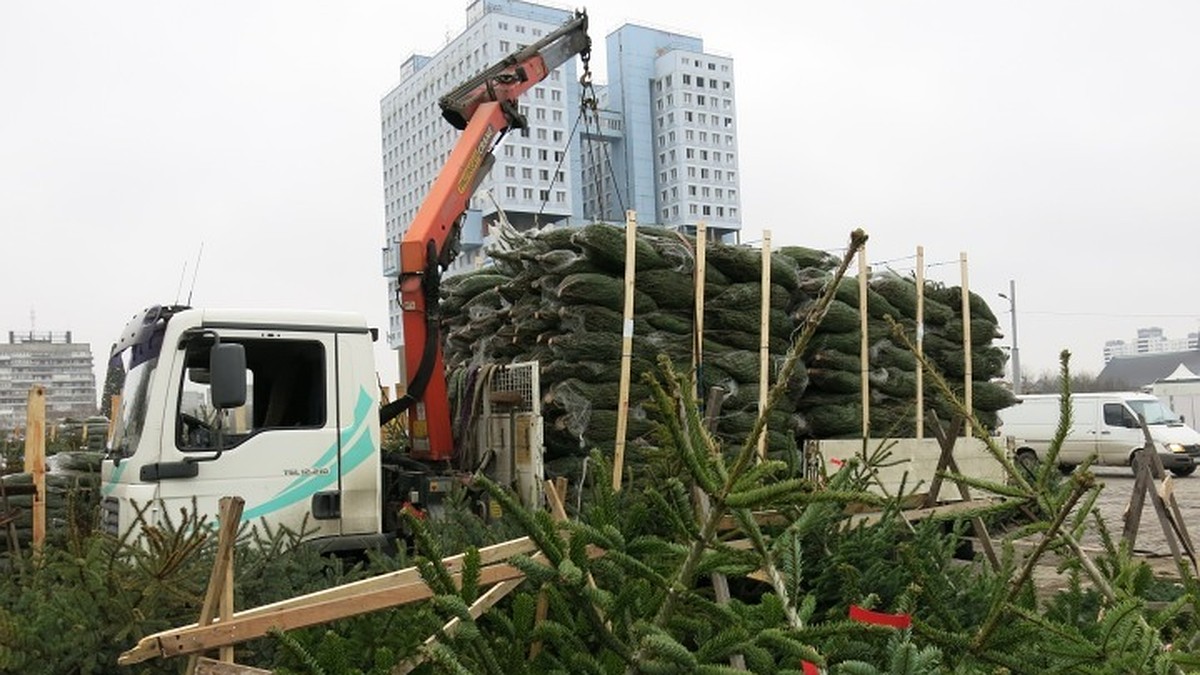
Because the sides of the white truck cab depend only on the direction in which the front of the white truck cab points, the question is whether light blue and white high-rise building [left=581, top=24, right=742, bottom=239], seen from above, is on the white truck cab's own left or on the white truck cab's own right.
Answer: on the white truck cab's own right

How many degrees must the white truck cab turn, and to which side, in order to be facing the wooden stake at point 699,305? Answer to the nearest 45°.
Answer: approximately 180°

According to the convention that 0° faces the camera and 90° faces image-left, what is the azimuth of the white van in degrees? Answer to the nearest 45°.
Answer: approximately 315°

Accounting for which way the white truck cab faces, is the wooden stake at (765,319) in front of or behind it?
behind

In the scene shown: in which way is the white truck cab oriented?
to the viewer's left

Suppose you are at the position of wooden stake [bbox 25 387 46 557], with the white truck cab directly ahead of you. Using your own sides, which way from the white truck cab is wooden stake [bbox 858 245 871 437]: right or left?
left

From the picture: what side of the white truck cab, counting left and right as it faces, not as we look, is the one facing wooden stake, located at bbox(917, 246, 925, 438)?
back

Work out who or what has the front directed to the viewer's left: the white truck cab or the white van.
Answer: the white truck cab

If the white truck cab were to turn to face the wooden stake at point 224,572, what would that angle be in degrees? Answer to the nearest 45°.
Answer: approximately 90° to its left

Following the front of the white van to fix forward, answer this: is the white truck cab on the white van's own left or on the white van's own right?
on the white van's own right

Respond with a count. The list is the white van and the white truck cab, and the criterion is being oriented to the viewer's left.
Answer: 1

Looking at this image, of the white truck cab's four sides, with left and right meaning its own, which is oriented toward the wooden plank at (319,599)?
left

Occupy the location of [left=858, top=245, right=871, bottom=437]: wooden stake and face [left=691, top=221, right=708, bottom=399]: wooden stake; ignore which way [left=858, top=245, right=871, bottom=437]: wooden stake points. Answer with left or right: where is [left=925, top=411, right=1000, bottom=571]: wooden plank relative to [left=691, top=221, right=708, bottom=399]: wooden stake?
left

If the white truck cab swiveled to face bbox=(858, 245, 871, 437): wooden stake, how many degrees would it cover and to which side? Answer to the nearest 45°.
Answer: approximately 180°

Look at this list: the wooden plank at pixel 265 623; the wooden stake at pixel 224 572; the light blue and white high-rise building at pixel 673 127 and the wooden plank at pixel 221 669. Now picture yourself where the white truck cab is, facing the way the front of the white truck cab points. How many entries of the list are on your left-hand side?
3
